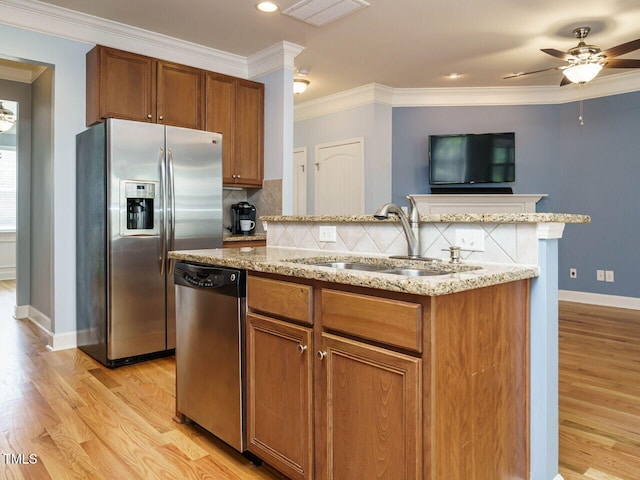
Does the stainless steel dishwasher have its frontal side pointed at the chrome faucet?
no

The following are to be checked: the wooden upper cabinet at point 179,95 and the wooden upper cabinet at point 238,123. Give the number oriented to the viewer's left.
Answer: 0

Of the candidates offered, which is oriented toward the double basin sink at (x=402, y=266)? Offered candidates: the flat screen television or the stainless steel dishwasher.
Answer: the flat screen television

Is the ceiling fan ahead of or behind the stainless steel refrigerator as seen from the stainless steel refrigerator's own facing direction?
ahead

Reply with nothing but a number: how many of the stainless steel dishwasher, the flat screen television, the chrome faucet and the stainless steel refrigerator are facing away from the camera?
0

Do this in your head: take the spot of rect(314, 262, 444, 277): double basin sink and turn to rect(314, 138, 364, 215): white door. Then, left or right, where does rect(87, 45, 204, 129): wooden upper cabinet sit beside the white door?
left

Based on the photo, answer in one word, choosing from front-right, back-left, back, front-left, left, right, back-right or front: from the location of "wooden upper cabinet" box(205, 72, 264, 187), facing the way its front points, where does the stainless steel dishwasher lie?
front-right

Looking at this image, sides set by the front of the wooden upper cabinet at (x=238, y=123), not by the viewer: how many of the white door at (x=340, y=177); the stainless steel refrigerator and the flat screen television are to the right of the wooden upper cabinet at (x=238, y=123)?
1

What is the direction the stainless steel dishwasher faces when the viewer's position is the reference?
facing the viewer and to the left of the viewer

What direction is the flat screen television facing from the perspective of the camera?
toward the camera

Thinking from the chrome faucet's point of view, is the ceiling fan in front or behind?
behind

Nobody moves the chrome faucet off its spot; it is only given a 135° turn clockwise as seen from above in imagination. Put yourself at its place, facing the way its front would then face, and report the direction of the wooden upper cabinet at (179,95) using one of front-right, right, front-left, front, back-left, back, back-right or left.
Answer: front-left

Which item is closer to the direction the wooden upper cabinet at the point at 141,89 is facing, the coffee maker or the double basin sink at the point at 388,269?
the double basin sink

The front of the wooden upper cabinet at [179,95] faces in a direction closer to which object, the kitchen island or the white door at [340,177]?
the kitchen island

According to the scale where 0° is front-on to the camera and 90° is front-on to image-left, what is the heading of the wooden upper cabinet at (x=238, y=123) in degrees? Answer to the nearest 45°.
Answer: approximately 315°

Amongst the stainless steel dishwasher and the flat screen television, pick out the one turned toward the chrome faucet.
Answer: the flat screen television

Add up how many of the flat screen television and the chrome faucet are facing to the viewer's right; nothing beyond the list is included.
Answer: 0

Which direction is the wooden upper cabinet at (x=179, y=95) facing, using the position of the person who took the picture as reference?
facing the viewer and to the right of the viewer

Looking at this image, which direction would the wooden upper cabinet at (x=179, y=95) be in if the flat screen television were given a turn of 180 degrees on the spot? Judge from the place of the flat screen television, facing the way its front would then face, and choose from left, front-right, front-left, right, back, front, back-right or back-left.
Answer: back-left
